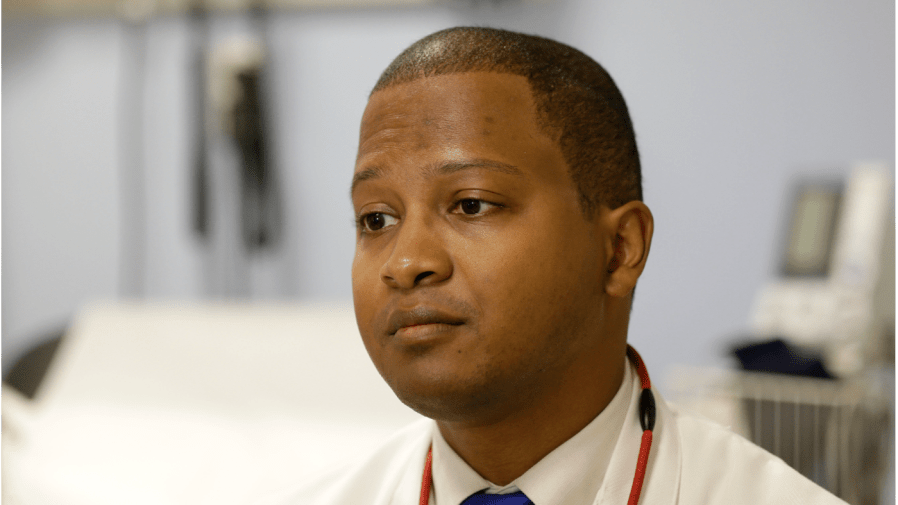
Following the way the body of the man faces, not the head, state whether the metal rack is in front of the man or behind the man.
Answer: behind

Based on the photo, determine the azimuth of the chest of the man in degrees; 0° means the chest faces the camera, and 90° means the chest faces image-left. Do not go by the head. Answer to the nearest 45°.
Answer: approximately 45°

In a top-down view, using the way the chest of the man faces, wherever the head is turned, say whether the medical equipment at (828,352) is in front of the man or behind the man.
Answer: behind
